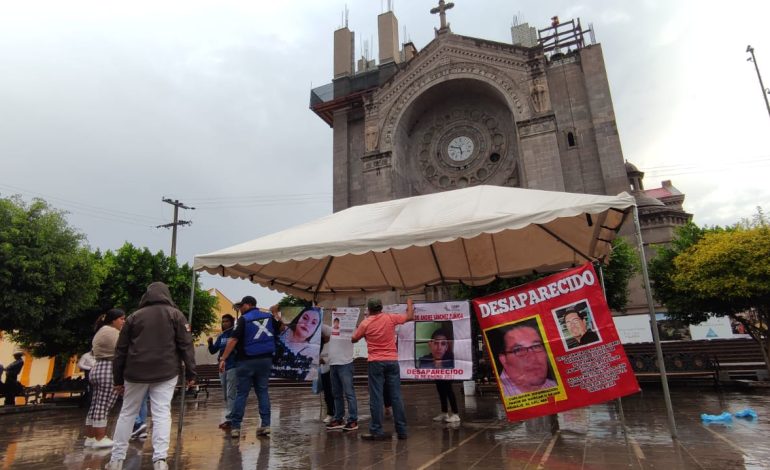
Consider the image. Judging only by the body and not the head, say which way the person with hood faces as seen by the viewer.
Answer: away from the camera

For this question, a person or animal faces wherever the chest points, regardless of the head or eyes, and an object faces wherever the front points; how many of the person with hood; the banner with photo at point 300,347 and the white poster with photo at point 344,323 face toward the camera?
2

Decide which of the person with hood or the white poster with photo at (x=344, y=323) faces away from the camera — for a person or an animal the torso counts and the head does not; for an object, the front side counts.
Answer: the person with hood

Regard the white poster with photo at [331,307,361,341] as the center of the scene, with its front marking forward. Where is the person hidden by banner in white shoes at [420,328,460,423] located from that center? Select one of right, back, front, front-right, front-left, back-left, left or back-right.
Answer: left

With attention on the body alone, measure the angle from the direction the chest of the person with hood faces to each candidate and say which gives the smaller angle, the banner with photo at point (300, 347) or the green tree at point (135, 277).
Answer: the green tree

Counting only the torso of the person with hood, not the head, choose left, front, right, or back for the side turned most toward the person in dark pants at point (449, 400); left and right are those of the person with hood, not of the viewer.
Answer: right

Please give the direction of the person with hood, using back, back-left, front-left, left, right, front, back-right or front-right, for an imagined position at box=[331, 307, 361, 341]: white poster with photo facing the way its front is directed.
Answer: front-right

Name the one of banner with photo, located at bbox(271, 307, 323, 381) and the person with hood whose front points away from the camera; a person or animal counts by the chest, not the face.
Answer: the person with hood

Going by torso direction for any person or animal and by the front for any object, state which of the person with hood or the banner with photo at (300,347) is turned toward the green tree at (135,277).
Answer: the person with hood

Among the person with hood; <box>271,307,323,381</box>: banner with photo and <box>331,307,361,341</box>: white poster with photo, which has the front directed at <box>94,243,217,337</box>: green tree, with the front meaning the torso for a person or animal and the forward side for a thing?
the person with hood

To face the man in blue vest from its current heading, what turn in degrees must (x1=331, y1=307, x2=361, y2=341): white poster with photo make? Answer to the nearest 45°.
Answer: approximately 45° to its right

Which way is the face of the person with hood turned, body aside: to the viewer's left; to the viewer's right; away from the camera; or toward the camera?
away from the camera

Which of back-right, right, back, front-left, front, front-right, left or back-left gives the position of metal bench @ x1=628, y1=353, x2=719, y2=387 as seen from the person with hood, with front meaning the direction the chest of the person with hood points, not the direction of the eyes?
right

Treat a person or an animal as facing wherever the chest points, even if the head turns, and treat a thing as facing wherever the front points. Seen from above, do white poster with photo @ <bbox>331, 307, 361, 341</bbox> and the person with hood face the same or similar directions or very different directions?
very different directions
